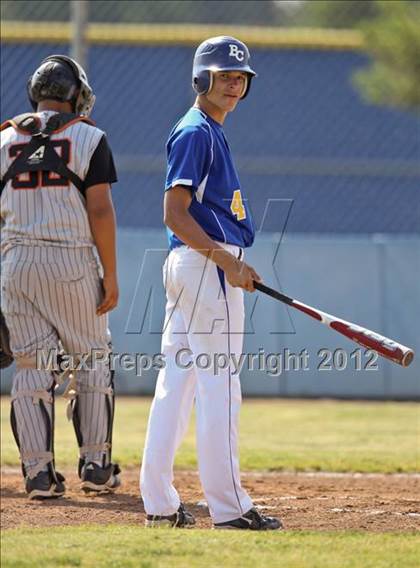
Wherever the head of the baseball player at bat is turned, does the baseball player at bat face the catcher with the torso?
no

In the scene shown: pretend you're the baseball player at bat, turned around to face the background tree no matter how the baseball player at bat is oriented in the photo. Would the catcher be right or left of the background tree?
left

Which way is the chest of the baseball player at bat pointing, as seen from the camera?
to the viewer's right

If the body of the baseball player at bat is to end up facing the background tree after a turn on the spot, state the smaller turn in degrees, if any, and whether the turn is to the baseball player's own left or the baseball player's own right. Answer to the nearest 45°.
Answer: approximately 90° to the baseball player's own left
